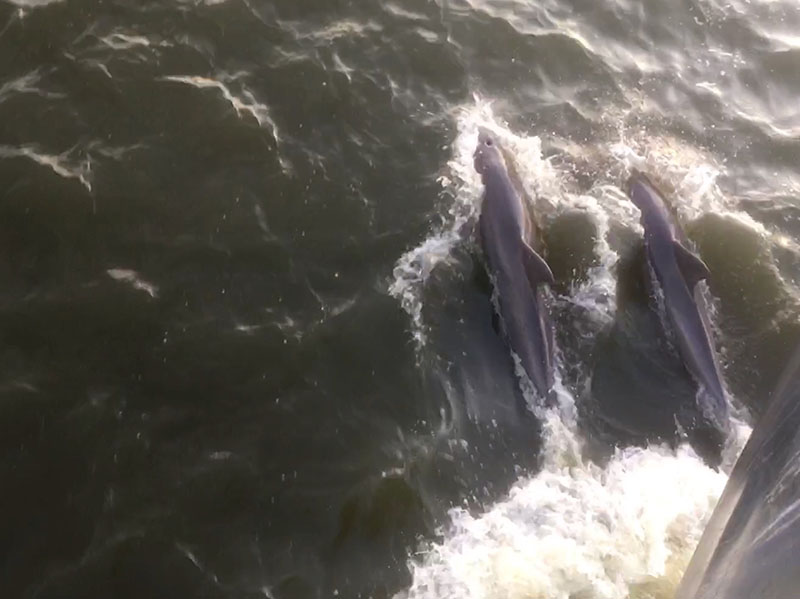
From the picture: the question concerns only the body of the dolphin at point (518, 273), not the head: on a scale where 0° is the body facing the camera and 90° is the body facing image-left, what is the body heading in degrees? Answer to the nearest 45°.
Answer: approximately 180°

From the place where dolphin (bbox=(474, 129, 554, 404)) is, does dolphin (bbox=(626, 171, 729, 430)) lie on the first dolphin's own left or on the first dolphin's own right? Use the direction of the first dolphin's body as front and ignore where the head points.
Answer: on the first dolphin's own right
